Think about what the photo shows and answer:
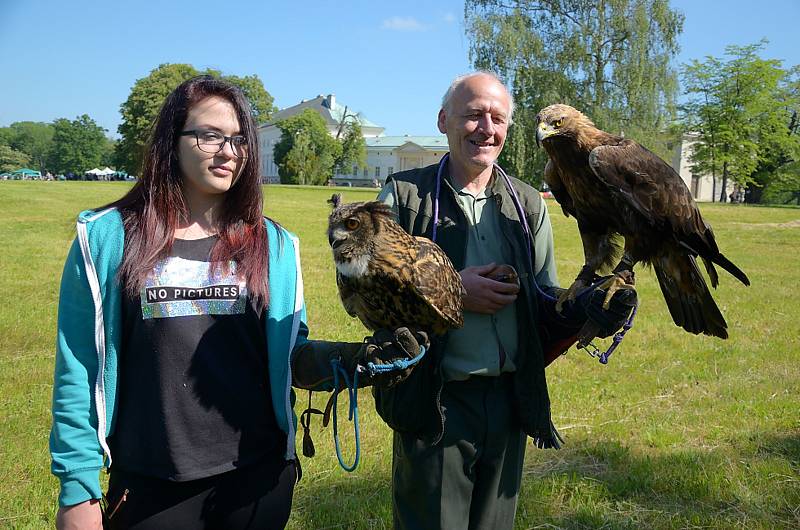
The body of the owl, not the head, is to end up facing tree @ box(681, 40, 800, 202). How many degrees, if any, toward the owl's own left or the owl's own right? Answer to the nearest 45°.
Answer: approximately 135° to the owl's own right
